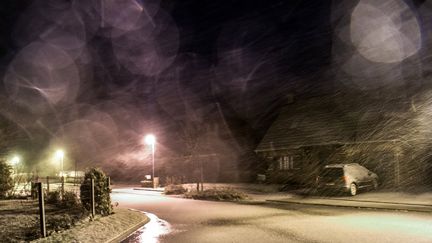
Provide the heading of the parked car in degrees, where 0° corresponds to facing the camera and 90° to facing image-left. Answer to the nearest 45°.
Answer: approximately 225°

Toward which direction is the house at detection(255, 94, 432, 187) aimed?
toward the camera

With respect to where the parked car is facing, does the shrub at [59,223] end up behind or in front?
behind

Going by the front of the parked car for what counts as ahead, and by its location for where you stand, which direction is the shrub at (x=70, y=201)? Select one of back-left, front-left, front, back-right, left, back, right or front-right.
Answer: back

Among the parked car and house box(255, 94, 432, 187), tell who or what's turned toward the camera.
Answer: the house

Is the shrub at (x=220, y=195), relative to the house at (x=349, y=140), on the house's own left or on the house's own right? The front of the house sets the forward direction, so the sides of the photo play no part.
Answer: on the house's own right

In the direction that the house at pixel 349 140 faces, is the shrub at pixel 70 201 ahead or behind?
ahead

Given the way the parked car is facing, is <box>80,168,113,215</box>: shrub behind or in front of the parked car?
behind

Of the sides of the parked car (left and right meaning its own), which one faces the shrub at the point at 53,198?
back
